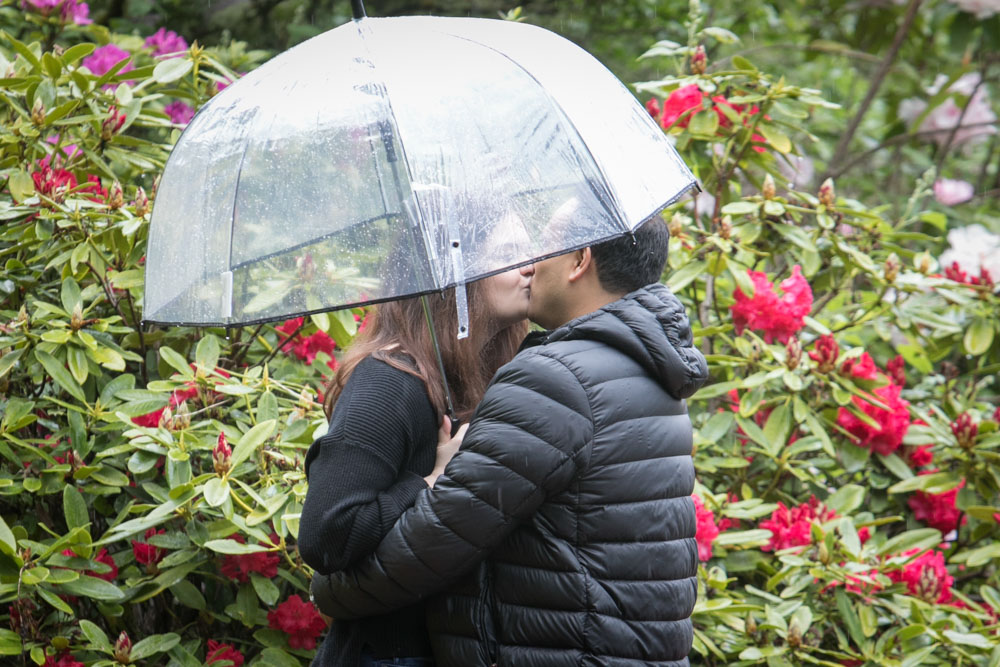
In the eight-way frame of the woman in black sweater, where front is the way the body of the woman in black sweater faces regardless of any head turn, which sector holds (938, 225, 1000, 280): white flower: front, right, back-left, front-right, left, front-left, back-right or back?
front-left

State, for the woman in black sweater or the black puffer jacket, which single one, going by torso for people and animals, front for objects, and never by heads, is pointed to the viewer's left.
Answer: the black puffer jacket

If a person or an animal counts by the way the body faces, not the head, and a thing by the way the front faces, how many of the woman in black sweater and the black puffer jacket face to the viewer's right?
1

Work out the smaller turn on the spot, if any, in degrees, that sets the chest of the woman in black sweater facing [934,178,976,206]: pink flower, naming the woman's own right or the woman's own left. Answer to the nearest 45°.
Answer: approximately 45° to the woman's own left

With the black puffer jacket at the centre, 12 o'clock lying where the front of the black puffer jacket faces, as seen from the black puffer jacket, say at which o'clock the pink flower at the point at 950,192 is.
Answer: The pink flower is roughly at 4 o'clock from the black puffer jacket.

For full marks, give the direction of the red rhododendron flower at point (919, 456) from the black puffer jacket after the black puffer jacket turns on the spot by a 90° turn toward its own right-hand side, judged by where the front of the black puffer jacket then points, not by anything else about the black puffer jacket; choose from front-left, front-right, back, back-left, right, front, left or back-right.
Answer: front-right

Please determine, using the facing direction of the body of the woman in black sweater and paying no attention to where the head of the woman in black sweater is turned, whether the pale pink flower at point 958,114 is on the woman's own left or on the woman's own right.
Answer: on the woman's own left

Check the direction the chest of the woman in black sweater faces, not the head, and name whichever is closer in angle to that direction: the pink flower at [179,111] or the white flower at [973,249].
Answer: the white flower

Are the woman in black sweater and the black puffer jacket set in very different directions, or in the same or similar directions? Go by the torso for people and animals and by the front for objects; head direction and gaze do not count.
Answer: very different directions

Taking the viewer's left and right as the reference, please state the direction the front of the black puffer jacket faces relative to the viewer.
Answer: facing to the left of the viewer

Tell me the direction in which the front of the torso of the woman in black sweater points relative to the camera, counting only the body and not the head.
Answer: to the viewer's right

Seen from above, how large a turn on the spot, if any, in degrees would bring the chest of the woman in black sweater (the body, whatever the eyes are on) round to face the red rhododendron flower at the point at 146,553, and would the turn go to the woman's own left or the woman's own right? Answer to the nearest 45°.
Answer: approximately 135° to the woman's own left
